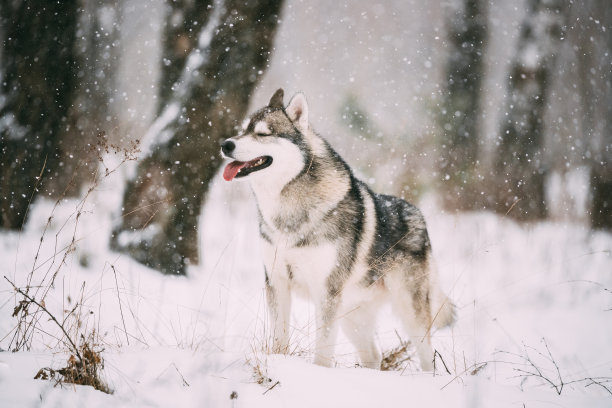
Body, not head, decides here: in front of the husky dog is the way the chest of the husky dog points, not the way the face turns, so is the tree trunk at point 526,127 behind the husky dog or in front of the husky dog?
behind

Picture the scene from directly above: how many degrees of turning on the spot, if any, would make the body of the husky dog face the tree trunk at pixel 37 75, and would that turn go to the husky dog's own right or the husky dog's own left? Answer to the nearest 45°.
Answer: approximately 90° to the husky dog's own right

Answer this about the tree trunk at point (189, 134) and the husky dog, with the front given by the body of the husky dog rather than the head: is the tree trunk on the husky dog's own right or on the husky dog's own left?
on the husky dog's own right

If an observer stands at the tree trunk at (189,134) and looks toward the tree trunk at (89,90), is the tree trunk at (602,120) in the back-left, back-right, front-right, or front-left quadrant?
back-right

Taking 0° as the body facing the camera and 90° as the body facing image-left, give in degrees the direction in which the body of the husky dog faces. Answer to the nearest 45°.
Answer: approximately 45°

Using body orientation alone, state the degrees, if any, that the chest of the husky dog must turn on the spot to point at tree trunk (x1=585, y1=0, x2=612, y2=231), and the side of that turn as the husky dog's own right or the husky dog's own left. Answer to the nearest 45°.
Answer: approximately 180°

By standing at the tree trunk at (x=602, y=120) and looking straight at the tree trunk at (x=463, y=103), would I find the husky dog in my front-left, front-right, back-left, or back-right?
front-left
